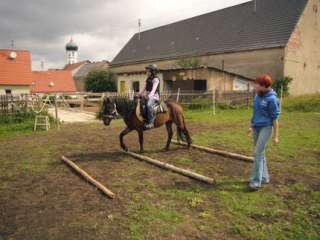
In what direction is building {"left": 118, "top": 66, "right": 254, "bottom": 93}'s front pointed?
toward the camera

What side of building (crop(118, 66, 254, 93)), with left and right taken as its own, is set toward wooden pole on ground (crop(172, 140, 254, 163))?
front

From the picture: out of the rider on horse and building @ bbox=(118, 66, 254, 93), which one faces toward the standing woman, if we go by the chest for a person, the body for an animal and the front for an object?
the building

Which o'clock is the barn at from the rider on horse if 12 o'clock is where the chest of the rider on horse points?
The barn is roughly at 4 o'clock from the rider on horse.

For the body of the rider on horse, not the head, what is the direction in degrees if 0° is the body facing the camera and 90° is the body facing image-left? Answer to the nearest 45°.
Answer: approximately 90°

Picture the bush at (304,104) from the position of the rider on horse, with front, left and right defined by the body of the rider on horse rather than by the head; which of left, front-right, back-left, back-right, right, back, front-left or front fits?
back-right

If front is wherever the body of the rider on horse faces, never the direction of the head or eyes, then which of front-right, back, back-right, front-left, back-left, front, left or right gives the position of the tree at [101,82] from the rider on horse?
right

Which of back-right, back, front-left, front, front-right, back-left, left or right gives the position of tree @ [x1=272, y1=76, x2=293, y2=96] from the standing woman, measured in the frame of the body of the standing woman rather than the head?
back-right

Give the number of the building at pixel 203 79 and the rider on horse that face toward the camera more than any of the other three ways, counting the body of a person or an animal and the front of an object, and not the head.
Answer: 1

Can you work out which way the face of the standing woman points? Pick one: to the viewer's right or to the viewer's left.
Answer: to the viewer's left

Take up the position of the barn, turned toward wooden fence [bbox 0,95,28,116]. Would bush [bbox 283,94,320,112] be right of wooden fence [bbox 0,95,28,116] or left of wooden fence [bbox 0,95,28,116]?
left

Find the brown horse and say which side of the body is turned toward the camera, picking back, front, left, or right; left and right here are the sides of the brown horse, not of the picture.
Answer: left

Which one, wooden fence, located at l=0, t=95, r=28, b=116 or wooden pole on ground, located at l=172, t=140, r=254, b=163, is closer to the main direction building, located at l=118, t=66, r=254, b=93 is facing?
the wooden pole on ground

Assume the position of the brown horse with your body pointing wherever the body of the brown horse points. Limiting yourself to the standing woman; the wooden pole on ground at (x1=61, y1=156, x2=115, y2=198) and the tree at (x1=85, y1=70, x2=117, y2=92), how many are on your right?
1

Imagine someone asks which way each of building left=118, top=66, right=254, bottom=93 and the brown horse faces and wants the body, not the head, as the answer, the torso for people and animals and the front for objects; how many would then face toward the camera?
1
